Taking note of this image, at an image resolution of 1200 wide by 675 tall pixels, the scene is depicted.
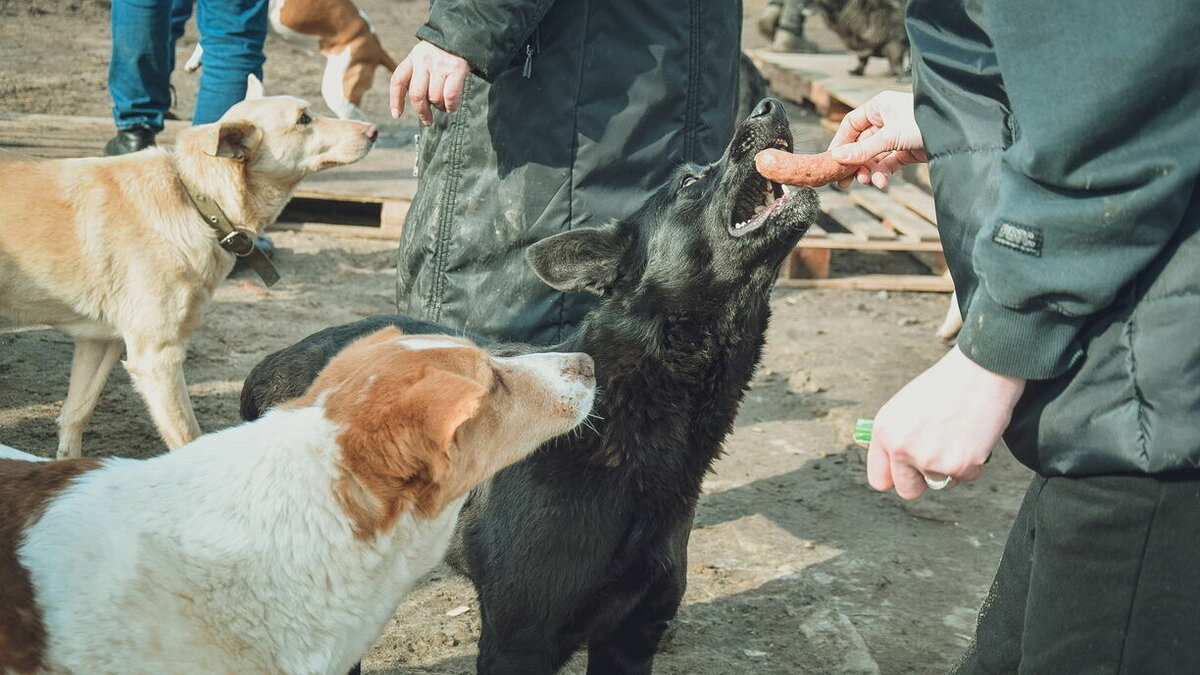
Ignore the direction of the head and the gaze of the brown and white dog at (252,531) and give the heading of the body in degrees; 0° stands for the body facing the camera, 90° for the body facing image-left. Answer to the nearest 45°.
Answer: approximately 270°

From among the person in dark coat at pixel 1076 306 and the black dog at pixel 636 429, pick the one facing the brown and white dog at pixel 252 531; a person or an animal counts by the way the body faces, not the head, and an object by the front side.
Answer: the person in dark coat

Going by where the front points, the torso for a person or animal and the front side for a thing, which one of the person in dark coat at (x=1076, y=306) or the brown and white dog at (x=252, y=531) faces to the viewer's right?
the brown and white dog

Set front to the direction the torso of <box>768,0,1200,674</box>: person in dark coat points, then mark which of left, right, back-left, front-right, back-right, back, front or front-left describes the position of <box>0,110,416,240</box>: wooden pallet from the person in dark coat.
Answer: front-right

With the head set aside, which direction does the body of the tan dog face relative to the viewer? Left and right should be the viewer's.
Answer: facing to the right of the viewer

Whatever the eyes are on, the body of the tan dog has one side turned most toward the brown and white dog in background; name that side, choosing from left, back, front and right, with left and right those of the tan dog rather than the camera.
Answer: left

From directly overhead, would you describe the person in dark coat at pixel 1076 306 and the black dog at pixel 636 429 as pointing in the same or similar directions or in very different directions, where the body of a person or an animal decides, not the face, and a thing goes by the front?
very different directions

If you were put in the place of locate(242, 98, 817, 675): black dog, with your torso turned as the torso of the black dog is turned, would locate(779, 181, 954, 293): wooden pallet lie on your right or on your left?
on your left

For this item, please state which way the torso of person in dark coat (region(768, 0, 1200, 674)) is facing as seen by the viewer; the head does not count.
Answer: to the viewer's left

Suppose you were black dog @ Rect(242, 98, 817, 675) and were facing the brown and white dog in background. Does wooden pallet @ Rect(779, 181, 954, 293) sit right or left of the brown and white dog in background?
right

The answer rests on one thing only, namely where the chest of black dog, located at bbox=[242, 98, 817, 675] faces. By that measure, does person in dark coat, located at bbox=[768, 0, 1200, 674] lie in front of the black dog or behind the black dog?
in front

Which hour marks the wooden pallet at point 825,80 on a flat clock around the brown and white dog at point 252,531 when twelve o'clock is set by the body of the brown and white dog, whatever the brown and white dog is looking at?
The wooden pallet is roughly at 10 o'clock from the brown and white dog.
